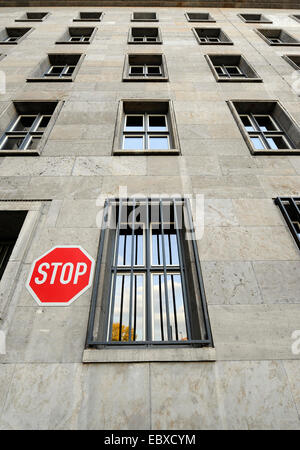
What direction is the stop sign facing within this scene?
toward the camera

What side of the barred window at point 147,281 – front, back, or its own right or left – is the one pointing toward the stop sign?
right

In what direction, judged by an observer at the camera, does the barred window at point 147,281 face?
facing the viewer

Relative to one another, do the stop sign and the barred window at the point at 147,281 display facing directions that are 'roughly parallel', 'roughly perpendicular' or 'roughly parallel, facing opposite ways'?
roughly parallel

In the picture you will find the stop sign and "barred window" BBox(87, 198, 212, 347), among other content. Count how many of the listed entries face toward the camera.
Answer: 2
